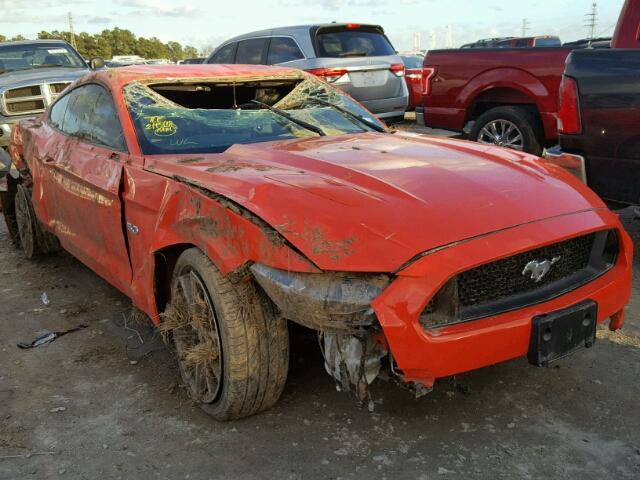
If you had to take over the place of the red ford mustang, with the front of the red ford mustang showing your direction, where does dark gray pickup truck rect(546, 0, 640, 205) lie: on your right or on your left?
on your left

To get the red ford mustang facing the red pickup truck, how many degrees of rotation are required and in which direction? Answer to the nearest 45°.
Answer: approximately 135° to its left

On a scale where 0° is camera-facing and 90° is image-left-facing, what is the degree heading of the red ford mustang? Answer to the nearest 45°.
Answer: approximately 315°

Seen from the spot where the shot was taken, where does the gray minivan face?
facing away from the viewer and to the left of the viewer

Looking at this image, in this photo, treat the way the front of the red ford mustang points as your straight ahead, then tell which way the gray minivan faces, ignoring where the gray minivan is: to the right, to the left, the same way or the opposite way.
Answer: the opposite way
